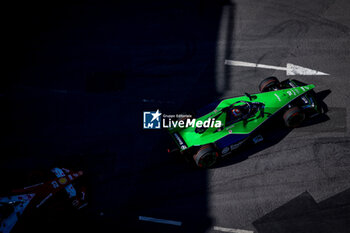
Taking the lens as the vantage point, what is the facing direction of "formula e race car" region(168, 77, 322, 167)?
facing away from the viewer and to the right of the viewer

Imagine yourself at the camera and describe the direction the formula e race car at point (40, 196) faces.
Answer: facing away from the viewer and to the right of the viewer

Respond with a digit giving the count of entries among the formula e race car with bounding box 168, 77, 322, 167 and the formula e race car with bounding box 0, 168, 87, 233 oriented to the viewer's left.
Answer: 0

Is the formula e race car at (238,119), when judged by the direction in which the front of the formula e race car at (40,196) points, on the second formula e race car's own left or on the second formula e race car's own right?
on the second formula e race car's own right

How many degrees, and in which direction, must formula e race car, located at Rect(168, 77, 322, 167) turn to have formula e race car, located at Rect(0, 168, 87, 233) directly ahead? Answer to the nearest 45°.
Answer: approximately 180°
